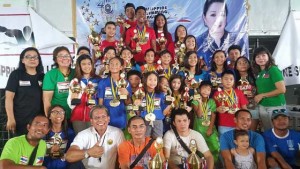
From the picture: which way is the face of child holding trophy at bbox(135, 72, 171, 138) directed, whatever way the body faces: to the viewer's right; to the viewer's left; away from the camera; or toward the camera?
toward the camera

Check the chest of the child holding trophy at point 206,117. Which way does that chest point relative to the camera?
toward the camera

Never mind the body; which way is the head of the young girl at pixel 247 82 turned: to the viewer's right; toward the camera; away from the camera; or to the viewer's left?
toward the camera

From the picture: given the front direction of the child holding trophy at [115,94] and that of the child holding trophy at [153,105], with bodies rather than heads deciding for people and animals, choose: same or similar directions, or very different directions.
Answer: same or similar directions

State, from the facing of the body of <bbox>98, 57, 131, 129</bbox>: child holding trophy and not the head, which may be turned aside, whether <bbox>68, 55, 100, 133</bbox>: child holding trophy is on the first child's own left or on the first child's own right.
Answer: on the first child's own right

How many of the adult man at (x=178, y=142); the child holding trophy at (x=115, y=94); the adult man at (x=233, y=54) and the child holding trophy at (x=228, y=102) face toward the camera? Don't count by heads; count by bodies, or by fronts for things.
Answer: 4

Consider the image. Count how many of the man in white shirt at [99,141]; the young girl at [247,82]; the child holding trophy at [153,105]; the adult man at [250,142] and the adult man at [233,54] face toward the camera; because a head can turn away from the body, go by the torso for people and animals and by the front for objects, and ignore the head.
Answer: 5

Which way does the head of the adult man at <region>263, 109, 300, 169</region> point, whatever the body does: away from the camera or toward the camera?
toward the camera

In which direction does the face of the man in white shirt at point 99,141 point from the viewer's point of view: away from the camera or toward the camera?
toward the camera

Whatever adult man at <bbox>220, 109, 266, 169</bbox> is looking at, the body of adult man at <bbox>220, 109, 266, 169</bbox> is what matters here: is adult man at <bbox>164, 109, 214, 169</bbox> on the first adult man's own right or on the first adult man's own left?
on the first adult man's own right

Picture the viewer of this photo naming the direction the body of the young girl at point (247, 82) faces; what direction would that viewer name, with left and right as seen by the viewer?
facing the viewer

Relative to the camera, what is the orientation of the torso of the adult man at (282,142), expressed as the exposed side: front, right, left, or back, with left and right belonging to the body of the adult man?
front

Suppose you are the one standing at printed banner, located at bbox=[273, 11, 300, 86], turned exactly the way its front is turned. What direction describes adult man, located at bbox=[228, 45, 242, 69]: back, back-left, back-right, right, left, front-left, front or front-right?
front-right

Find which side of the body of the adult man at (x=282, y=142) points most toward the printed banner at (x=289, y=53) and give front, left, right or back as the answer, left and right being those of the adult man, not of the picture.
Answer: back

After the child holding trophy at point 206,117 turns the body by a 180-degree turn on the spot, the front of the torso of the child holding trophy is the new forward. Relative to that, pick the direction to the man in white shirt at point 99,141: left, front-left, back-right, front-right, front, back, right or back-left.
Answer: back-left

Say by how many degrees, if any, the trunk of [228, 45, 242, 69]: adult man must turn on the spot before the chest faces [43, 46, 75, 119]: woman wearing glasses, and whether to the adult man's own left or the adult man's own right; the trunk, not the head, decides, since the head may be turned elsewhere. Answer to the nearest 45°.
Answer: approximately 45° to the adult man's own right

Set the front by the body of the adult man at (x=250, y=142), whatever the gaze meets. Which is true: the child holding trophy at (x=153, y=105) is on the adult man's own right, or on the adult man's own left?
on the adult man's own right

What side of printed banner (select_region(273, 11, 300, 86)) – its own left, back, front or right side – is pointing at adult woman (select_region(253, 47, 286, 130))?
front
